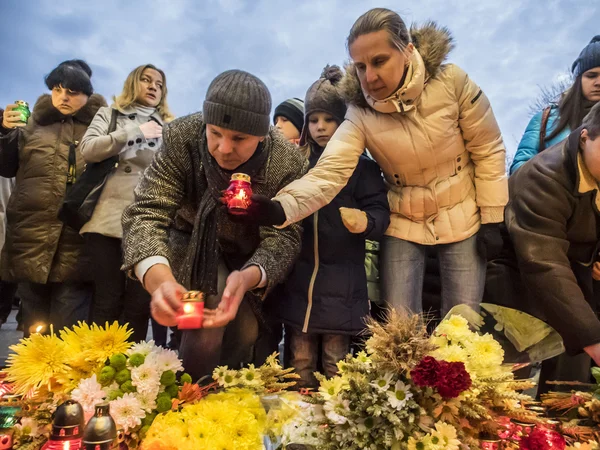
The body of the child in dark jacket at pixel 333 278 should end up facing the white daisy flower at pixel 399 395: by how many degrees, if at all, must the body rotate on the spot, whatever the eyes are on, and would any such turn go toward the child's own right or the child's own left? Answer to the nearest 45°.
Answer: approximately 45° to the child's own left

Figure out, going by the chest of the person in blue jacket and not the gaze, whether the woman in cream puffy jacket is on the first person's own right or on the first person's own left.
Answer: on the first person's own right

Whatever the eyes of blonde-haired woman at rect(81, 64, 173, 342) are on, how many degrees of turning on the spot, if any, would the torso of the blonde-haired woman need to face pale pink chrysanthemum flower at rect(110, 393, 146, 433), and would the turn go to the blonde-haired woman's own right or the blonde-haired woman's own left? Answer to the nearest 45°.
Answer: approximately 45° to the blonde-haired woman's own right

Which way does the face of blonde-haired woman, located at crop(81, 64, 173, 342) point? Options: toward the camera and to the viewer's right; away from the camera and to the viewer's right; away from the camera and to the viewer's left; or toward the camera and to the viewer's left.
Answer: toward the camera and to the viewer's right

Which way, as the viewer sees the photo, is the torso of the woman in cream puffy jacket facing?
toward the camera

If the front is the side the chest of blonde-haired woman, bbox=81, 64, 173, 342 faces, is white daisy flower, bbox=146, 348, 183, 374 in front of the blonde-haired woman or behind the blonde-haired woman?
in front

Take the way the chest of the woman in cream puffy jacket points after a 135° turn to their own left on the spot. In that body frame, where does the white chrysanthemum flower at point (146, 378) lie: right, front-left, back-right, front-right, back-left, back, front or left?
back

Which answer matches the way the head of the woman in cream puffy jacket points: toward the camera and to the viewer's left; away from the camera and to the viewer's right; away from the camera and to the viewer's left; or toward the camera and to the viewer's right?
toward the camera and to the viewer's left

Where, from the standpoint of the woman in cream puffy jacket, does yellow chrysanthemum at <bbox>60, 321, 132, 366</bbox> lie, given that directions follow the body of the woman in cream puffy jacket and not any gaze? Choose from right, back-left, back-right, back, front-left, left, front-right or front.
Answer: front-right

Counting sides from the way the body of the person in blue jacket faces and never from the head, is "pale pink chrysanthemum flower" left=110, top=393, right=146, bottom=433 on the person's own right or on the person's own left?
on the person's own right

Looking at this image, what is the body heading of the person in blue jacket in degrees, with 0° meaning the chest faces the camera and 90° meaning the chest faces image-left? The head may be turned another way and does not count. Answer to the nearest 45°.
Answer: approximately 315°

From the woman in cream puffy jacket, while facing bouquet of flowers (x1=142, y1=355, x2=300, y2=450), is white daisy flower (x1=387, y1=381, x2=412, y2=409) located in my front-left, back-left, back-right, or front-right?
front-left

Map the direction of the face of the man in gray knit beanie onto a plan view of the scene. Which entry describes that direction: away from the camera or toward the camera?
toward the camera
